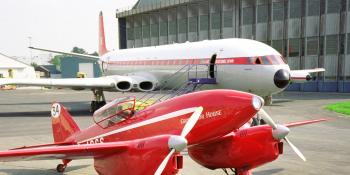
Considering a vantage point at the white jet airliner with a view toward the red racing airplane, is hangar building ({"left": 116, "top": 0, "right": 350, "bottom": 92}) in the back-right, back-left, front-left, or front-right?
back-left

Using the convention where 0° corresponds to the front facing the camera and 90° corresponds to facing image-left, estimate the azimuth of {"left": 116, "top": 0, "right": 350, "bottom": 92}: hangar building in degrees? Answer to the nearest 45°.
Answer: approximately 45°

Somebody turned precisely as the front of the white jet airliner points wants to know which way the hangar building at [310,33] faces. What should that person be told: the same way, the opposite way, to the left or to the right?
to the right

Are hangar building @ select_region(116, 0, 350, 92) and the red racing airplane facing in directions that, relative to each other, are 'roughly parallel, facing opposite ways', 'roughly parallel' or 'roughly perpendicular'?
roughly perpendicular

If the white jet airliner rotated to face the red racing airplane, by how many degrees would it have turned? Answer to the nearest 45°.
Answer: approximately 45° to its right

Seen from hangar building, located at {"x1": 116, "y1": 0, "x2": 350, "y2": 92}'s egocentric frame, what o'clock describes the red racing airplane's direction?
The red racing airplane is roughly at 11 o'clock from the hangar building.

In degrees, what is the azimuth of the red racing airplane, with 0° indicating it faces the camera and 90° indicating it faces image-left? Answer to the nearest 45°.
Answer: approximately 315°

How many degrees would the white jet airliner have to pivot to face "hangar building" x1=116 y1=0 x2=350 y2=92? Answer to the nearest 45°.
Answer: approximately 90° to its left

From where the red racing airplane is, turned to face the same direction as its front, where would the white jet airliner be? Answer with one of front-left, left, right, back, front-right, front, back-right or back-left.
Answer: back-left
